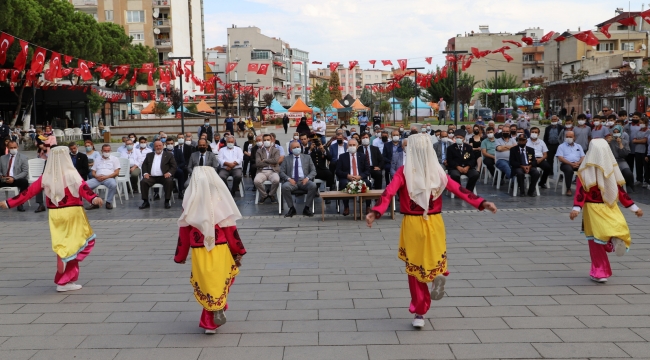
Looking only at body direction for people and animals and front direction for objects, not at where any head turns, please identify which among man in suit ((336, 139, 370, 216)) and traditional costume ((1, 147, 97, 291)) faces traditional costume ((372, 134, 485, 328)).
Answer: the man in suit

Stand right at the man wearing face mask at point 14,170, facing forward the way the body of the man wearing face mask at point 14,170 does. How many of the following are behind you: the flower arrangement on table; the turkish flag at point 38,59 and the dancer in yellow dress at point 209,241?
1

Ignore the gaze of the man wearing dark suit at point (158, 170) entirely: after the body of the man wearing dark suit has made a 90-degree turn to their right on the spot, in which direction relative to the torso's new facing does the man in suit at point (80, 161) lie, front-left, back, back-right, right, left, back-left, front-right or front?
front

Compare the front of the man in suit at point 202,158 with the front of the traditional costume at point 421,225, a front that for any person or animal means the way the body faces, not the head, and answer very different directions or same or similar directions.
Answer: very different directions

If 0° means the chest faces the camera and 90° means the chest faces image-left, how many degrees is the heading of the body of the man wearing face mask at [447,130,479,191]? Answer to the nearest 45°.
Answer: approximately 0°

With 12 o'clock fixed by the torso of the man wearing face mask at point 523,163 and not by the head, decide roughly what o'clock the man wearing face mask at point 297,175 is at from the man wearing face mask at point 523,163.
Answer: the man wearing face mask at point 297,175 is roughly at 2 o'clock from the man wearing face mask at point 523,163.

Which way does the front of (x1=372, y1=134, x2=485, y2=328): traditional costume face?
away from the camera

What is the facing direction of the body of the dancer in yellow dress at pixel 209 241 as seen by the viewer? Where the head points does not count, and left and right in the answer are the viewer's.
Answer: facing away from the viewer

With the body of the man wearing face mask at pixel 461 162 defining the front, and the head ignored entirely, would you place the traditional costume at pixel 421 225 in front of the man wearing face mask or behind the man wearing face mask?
in front

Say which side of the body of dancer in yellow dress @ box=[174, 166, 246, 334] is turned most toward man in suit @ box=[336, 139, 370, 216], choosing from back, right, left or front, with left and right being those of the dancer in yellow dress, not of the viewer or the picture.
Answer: front
